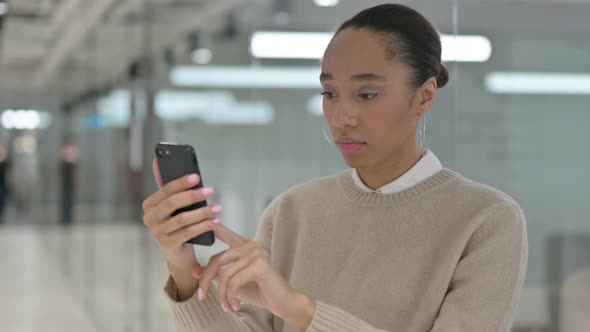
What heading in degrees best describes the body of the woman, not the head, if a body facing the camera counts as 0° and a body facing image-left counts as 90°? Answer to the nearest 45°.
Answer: approximately 45°

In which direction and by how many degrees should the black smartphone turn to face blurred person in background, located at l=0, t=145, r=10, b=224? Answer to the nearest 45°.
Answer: approximately 45° to its left

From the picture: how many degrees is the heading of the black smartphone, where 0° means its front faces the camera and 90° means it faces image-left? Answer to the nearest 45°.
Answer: approximately 225°

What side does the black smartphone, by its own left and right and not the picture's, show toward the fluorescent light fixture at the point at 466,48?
front

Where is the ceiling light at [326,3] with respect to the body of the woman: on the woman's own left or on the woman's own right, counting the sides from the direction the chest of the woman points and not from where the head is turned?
on the woman's own right

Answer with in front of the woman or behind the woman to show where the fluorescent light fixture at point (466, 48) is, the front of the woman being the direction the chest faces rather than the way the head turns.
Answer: behind

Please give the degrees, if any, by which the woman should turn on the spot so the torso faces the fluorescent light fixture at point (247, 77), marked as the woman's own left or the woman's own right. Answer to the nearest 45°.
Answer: approximately 135° to the woman's own right

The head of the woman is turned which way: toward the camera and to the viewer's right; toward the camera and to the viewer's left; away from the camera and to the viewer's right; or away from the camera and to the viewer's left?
toward the camera and to the viewer's left

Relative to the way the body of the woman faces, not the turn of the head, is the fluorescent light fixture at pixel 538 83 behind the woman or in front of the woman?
behind

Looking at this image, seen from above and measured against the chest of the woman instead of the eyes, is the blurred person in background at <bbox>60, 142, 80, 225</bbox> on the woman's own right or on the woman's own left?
on the woman's own right

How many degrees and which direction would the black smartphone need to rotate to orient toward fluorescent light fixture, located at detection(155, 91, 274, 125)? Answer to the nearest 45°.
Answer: approximately 45° to its left

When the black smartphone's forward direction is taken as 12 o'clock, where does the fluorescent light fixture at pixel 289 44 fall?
The fluorescent light fixture is roughly at 11 o'clock from the black smartphone.

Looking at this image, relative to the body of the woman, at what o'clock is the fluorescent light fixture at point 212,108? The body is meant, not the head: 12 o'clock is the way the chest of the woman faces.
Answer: The fluorescent light fixture is roughly at 4 o'clock from the woman.

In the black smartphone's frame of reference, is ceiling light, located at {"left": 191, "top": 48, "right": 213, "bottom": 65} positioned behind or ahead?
ahead

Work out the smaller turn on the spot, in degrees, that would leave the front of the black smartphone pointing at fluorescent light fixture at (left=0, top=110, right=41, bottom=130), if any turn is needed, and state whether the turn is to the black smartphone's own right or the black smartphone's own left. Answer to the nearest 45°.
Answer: approximately 45° to the black smartphone's own left
